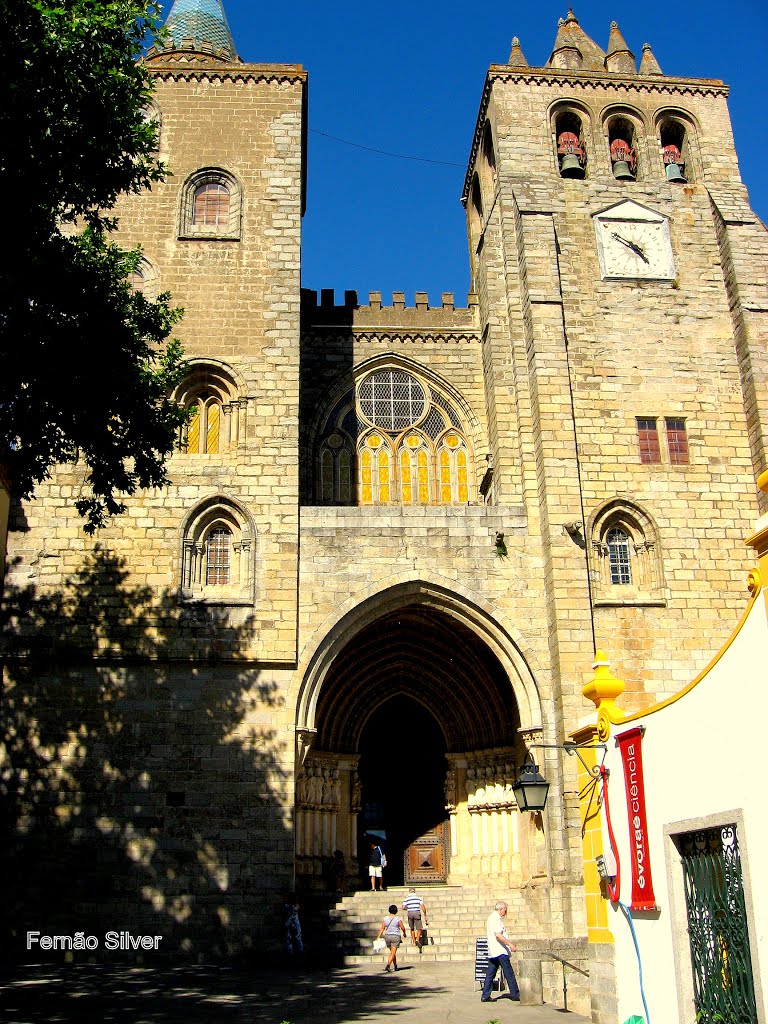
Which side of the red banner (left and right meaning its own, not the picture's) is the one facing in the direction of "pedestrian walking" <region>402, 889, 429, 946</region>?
right

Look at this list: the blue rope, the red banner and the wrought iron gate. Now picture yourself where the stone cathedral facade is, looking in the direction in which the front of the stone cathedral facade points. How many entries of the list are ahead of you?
3

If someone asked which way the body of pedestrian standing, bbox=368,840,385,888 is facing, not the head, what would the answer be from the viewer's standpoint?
away from the camera

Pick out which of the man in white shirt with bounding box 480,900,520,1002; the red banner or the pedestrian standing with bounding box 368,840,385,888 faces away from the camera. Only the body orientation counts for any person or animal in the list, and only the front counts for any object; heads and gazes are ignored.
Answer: the pedestrian standing

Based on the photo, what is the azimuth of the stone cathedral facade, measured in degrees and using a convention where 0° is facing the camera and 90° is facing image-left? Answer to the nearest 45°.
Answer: approximately 0°
